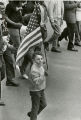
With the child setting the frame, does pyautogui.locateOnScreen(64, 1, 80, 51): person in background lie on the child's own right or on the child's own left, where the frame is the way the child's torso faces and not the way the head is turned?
on the child's own left

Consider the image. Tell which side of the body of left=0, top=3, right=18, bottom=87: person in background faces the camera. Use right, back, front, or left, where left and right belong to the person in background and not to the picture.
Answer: right

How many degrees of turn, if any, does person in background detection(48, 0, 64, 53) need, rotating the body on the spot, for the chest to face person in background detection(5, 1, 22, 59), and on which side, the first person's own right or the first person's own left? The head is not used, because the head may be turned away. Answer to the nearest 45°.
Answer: approximately 90° to the first person's own right

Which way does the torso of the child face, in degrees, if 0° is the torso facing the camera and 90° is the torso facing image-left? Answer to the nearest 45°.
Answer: approximately 315°
